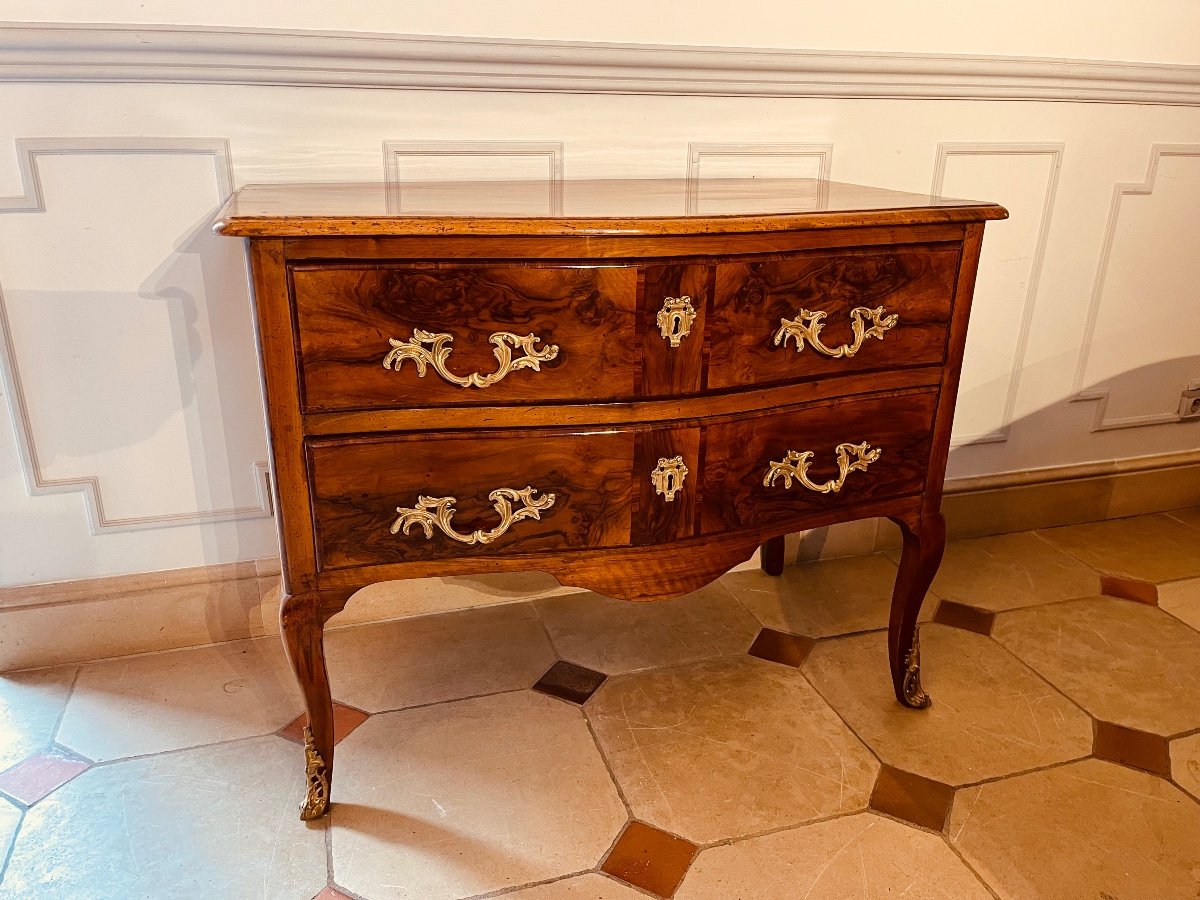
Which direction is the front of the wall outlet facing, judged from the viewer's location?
facing the viewer and to the right of the viewer

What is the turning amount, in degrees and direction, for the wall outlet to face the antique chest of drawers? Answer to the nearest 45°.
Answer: approximately 45° to its right
